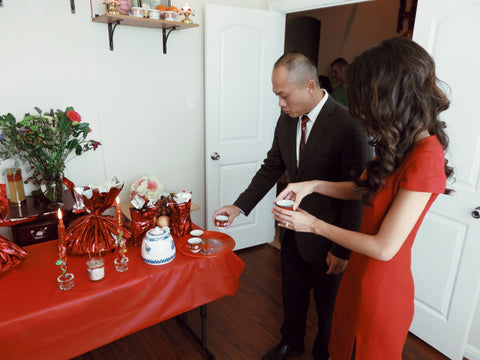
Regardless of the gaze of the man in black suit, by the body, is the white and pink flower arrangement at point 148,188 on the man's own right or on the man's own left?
on the man's own right

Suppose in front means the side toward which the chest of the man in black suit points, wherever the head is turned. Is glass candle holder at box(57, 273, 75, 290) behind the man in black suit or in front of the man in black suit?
in front

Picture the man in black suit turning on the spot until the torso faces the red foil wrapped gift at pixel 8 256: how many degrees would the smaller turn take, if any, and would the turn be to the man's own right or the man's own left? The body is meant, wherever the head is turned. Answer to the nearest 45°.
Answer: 0° — they already face it

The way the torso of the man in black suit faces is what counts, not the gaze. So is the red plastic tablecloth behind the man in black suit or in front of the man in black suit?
in front

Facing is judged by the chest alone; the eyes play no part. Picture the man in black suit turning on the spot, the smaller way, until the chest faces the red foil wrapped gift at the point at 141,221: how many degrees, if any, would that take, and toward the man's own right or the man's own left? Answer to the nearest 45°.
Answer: approximately 45° to the man's own right

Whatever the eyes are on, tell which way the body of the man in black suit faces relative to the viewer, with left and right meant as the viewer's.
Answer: facing the viewer and to the left of the viewer

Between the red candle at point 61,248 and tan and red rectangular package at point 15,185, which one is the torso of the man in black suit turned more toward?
the red candle

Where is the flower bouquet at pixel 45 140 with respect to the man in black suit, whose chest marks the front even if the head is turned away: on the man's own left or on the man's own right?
on the man's own right

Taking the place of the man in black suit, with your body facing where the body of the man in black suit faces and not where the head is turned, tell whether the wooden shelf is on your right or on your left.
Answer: on your right

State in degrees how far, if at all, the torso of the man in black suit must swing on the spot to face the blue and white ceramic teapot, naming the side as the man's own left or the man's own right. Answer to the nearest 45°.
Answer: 0° — they already face it

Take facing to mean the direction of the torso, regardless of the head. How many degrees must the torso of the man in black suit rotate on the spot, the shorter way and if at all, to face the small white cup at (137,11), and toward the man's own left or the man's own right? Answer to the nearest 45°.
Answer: approximately 90° to the man's own right

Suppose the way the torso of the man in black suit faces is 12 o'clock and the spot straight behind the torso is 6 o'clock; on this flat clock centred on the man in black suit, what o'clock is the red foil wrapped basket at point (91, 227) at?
The red foil wrapped basket is roughly at 1 o'clock from the man in black suit.

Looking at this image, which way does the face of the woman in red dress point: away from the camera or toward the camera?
away from the camera
